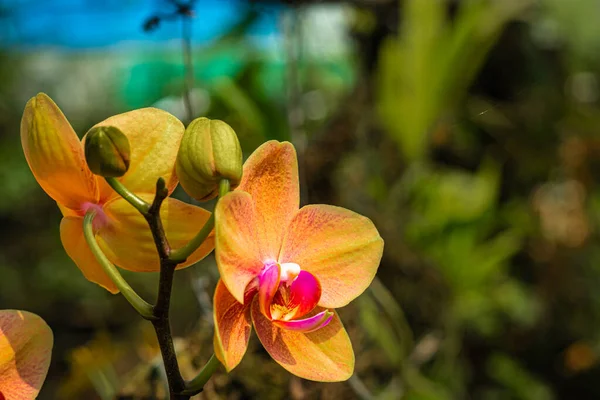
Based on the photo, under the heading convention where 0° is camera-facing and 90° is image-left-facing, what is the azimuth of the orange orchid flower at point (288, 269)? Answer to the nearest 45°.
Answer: approximately 315°
